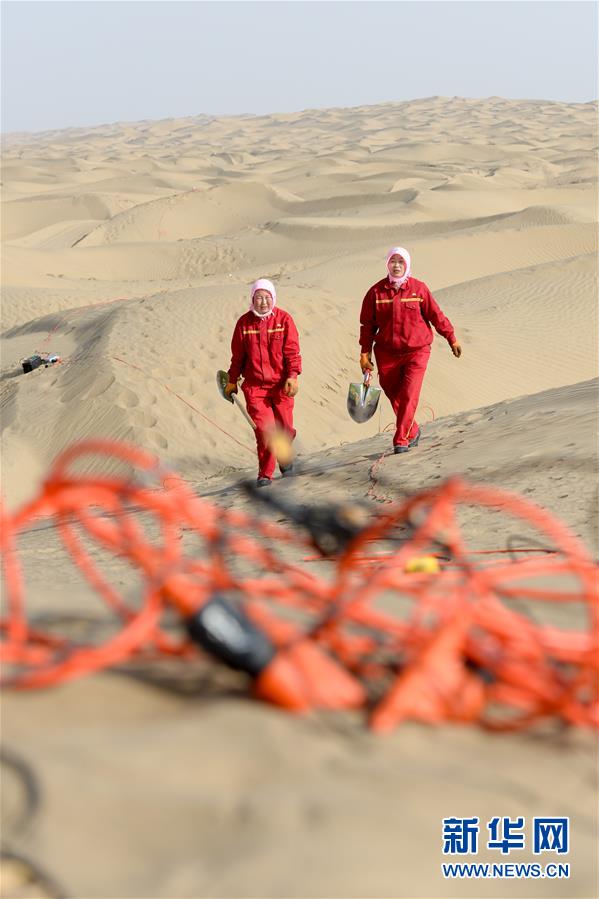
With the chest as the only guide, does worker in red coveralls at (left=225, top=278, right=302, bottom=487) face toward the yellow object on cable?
yes

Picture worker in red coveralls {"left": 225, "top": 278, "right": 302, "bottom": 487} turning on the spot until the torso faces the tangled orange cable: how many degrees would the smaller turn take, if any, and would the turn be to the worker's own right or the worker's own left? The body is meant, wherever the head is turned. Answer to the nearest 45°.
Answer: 0° — they already face it

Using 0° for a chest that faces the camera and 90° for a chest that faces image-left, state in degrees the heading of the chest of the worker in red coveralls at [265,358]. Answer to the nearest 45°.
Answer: approximately 0°
